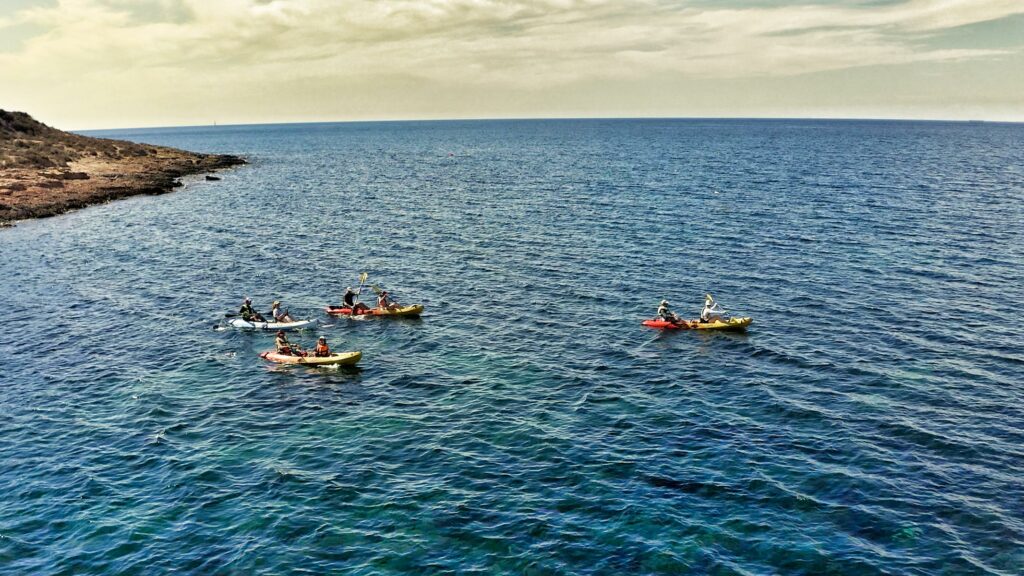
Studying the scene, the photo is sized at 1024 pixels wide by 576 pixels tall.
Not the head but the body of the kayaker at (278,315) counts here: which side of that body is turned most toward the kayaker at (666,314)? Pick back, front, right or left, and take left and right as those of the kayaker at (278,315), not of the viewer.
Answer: front

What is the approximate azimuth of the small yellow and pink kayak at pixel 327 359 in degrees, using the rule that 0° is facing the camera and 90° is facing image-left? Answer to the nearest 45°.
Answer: approximately 270°

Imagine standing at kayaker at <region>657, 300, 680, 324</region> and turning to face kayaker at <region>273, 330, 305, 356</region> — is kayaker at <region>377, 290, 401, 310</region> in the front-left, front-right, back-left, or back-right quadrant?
front-right

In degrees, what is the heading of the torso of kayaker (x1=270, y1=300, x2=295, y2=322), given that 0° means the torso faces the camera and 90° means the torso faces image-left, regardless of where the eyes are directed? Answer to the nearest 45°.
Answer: approximately 270°

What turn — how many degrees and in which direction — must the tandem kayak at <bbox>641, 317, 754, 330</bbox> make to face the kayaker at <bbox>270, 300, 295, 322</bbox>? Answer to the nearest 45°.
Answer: approximately 180°

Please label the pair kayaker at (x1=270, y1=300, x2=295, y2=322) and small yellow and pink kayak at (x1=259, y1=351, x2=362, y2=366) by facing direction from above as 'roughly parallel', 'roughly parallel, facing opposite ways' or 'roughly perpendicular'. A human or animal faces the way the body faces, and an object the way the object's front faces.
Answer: roughly parallel

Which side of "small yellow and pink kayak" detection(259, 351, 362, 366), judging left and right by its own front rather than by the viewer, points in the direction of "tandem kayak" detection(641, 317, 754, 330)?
front

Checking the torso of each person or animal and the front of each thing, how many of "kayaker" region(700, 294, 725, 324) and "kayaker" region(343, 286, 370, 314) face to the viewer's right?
2

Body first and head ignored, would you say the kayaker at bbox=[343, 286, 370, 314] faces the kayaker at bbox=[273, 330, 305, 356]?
no

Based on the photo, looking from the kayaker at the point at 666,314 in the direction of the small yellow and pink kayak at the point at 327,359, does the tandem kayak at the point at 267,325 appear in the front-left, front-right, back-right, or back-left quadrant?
front-right

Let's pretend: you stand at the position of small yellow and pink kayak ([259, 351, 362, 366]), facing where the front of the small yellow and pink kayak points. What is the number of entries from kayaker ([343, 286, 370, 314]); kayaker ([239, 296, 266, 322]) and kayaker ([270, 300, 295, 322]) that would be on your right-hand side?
0

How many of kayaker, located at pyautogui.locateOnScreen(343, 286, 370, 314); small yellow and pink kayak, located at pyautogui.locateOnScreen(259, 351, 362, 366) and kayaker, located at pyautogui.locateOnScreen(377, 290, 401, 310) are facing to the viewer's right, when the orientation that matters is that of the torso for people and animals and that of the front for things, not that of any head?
3

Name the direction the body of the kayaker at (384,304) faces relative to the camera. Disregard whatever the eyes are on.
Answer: to the viewer's right

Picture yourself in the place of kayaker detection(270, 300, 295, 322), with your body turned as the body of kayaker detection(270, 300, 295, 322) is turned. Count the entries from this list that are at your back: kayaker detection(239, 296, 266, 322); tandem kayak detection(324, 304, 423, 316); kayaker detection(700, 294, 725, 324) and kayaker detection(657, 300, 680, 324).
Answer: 1

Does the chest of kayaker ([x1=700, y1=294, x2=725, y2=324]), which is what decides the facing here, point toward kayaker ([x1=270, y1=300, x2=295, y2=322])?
no

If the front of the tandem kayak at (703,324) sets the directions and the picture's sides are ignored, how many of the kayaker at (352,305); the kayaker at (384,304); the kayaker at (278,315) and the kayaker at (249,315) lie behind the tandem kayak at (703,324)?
4

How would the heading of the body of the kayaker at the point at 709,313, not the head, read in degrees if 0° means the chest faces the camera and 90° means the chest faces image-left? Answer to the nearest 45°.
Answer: approximately 270°

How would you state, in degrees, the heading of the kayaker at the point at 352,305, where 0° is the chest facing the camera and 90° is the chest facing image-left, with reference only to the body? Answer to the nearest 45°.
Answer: approximately 270°
